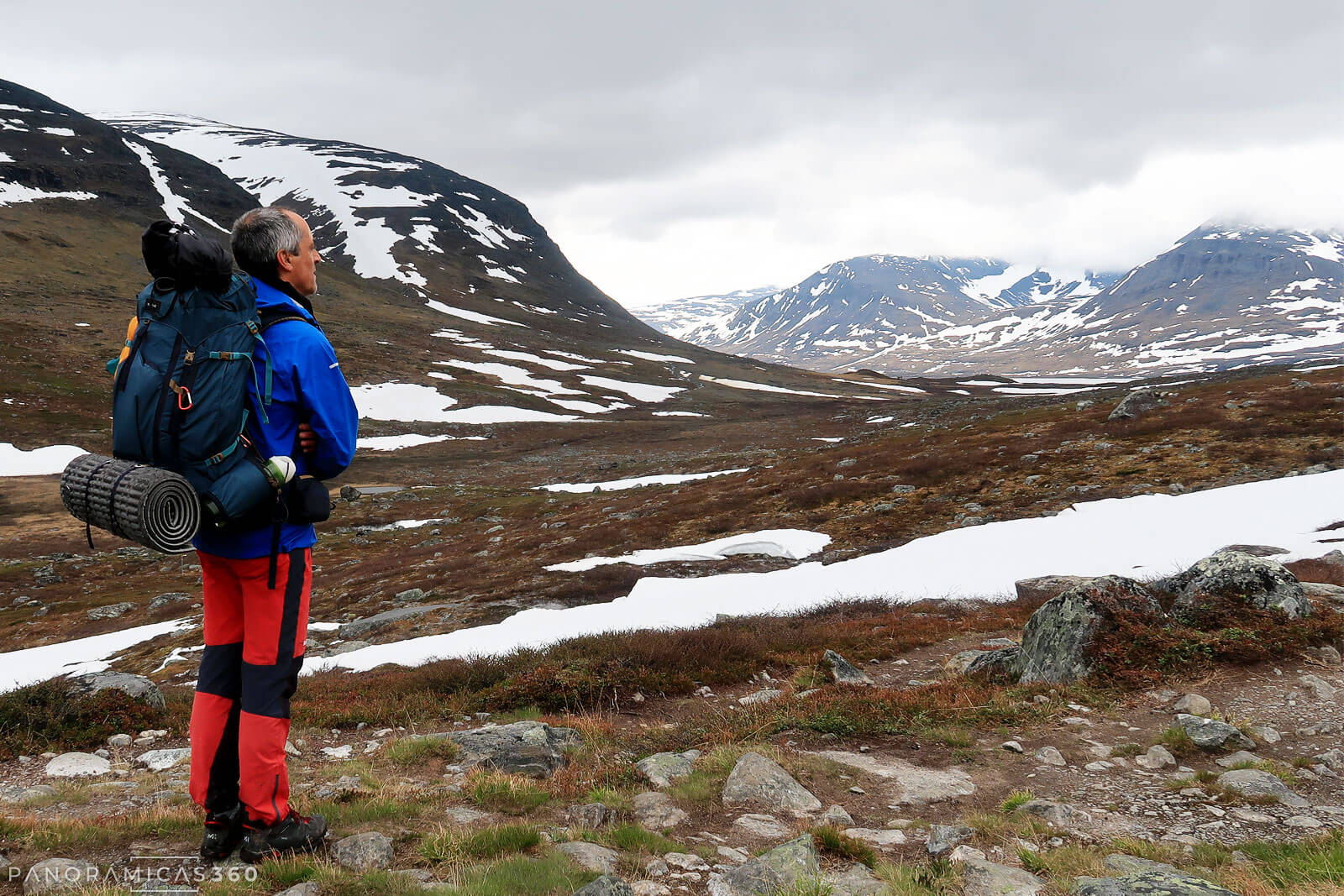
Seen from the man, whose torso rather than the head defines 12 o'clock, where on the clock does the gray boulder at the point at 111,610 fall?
The gray boulder is roughly at 10 o'clock from the man.

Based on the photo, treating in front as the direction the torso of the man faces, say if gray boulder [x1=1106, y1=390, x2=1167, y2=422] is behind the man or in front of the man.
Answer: in front

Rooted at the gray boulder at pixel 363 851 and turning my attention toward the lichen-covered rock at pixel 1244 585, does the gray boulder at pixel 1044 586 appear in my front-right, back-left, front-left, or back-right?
front-left

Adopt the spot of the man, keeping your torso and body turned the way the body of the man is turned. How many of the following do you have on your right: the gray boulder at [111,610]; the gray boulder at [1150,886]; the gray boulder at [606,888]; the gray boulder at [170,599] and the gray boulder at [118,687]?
2

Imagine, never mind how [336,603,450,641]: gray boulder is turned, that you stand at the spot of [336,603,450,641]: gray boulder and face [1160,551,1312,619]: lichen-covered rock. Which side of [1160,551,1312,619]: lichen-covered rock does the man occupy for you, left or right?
right

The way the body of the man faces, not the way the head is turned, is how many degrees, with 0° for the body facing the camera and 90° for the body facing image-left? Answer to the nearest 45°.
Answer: approximately 225°

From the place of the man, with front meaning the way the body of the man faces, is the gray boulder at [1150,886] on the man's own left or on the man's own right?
on the man's own right

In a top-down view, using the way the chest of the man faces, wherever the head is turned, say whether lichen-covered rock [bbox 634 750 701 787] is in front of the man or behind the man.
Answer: in front

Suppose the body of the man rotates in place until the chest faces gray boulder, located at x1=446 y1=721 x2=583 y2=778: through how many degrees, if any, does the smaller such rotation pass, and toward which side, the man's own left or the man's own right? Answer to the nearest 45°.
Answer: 0° — they already face it

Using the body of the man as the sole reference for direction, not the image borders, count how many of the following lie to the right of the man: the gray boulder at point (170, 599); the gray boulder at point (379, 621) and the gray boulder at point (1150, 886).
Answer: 1

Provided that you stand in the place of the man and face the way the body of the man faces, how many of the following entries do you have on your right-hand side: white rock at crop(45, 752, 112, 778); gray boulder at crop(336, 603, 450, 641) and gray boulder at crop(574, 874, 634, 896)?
1

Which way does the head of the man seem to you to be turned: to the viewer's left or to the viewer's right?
to the viewer's right
